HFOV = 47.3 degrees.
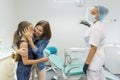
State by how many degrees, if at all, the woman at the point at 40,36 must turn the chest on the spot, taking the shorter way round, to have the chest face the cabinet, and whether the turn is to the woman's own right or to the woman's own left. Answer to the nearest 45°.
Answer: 0° — they already face it

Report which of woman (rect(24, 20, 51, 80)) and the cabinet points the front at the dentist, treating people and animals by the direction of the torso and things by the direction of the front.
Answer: the cabinet

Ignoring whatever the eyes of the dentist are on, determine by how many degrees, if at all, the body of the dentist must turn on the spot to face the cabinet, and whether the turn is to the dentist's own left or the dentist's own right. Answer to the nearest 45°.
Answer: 0° — they already face it

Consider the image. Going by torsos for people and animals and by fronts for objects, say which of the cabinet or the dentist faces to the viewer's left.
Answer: the dentist

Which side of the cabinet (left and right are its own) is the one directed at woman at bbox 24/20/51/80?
front

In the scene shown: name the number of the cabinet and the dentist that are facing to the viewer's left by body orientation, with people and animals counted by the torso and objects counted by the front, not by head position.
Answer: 1

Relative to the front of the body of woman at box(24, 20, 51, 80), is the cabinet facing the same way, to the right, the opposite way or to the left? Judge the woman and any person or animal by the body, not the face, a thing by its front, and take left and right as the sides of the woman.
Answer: to the left

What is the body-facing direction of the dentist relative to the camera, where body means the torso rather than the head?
to the viewer's left
